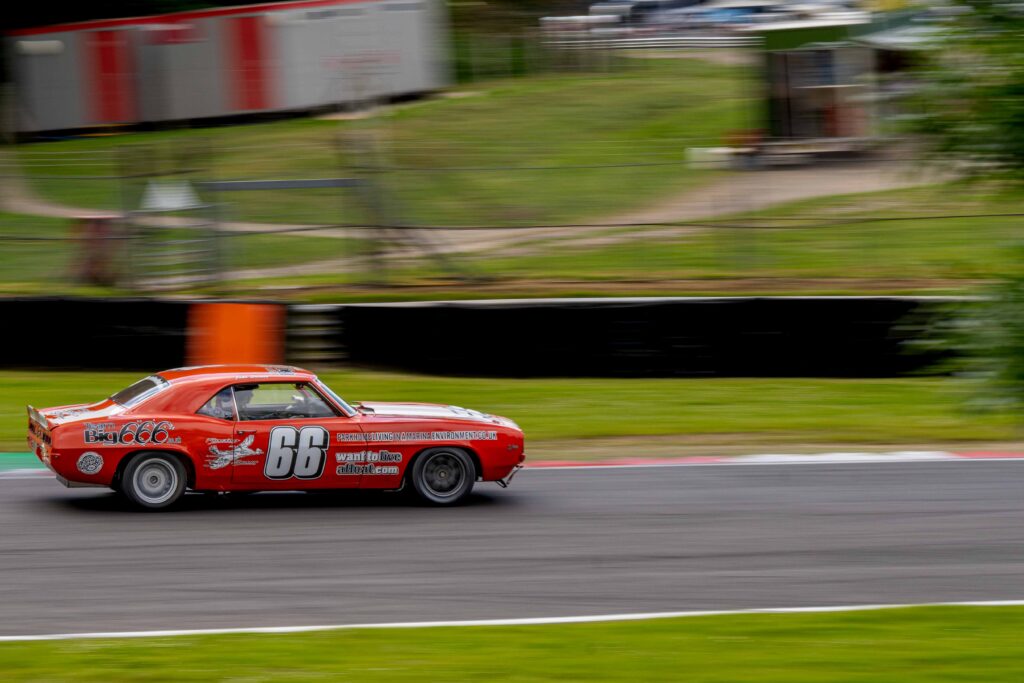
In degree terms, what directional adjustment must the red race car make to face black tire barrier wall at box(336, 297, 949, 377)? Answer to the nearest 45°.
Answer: approximately 45° to its left

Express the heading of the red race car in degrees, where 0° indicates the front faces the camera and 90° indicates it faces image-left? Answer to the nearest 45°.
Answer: approximately 270°

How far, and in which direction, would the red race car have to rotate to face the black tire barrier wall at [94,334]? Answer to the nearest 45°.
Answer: approximately 90° to its left

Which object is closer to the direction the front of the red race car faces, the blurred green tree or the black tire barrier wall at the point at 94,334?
the blurred green tree

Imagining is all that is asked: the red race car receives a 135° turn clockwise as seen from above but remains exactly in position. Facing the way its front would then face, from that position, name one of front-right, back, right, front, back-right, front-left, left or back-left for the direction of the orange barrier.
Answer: back-right
